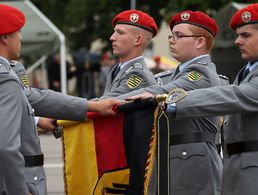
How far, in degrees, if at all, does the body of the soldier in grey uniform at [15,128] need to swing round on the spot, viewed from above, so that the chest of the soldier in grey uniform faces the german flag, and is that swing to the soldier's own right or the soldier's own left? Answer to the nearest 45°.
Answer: approximately 45° to the soldier's own left

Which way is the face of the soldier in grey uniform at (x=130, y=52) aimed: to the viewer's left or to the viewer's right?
to the viewer's left

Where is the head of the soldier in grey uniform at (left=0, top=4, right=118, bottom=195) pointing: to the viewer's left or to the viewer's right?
to the viewer's right

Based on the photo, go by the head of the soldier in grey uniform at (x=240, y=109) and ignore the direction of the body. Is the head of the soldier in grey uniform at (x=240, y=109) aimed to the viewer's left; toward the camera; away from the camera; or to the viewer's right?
to the viewer's left

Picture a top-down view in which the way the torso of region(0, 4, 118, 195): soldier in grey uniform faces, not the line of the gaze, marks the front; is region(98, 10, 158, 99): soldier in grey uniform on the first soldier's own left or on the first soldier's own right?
on the first soldier's own left

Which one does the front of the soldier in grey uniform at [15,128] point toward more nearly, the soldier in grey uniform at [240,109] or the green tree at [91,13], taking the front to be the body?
the soldier in grey uniform

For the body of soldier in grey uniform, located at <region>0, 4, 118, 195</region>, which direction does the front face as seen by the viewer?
to the viewer's right

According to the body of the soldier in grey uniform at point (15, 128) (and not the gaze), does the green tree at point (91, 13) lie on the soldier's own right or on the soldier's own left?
on the soldier's own left
